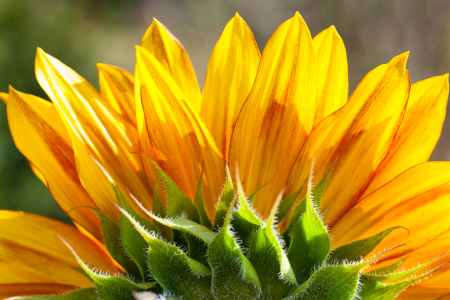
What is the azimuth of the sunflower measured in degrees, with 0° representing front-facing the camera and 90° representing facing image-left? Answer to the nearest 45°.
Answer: approximately 180°
